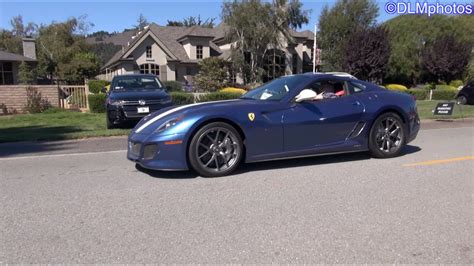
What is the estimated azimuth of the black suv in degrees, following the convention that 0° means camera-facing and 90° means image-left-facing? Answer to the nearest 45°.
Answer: approximately 0°

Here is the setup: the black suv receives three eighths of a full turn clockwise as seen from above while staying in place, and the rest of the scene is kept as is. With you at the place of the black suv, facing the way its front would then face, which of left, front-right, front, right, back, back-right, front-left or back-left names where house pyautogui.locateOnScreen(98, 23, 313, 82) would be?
front-right

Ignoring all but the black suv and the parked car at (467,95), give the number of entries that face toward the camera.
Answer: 1

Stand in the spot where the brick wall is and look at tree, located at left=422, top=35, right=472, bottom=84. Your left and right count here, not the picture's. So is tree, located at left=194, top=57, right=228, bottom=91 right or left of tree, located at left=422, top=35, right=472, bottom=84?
left

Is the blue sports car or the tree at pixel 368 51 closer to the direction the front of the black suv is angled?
the blue sports car

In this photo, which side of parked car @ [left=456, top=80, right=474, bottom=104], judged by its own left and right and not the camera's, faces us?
left

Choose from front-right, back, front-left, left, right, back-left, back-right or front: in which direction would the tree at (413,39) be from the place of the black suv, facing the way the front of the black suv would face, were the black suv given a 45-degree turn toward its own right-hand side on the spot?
back

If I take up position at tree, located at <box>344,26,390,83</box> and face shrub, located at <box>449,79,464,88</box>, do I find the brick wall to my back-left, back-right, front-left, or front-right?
back-right

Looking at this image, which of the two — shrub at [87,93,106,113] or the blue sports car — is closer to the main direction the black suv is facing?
the blue sports car

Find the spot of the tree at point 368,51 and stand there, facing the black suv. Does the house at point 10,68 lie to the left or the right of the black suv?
right

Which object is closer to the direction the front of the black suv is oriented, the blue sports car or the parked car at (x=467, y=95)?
the blue sports car
